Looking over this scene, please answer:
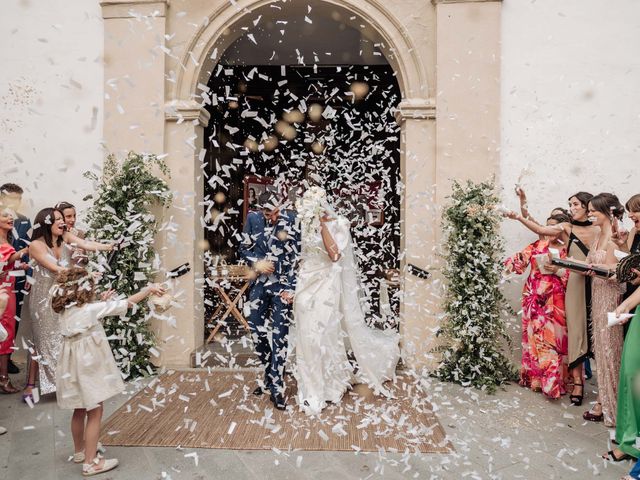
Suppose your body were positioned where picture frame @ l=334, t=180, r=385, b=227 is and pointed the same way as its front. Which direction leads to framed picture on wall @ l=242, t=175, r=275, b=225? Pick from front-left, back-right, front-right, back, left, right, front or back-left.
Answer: right

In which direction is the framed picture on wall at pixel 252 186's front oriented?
toward the camera

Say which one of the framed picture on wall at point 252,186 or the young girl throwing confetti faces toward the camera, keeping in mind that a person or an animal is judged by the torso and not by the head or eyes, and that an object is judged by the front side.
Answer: the framed picture on wall

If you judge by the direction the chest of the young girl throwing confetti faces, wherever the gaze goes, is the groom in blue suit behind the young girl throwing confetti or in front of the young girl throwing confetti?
in front

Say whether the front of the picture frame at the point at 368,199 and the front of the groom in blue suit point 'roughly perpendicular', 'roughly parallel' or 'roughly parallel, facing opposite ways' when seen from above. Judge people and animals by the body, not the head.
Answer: roughly parallel

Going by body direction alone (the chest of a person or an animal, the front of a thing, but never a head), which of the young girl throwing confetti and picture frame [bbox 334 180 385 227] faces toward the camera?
the picture frame

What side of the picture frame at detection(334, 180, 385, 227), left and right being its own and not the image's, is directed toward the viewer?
front

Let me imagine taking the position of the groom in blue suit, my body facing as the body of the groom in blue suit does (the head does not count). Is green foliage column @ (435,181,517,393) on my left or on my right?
on my left

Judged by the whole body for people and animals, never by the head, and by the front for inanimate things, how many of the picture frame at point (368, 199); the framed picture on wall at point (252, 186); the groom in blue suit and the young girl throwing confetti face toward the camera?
3

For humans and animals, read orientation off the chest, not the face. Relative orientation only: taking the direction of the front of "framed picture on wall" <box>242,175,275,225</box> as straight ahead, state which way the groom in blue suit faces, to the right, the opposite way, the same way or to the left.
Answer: the same way

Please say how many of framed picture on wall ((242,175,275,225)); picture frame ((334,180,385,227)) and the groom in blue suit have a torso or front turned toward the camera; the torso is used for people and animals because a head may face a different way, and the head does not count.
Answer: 3

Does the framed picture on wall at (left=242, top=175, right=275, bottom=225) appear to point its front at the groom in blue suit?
yes
